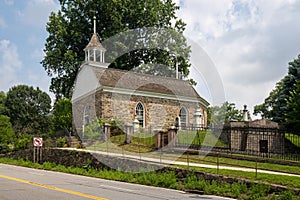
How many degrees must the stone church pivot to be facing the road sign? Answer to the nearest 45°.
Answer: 0° — it already faces it

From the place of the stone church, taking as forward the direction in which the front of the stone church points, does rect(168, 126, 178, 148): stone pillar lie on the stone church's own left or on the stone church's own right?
on the stone church's own left

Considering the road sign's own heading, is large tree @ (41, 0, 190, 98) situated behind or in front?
behind

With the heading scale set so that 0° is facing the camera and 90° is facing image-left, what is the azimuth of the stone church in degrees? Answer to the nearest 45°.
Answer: approximately 45°

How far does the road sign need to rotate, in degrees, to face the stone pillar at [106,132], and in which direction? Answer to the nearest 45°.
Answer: approximately 135° to its left

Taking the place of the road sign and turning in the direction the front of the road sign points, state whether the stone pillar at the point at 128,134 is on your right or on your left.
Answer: on your left

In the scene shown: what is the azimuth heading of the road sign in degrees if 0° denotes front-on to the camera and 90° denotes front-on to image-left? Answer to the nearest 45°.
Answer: approximately 0°

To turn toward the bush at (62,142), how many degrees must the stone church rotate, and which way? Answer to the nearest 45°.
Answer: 0° — it already faces it
